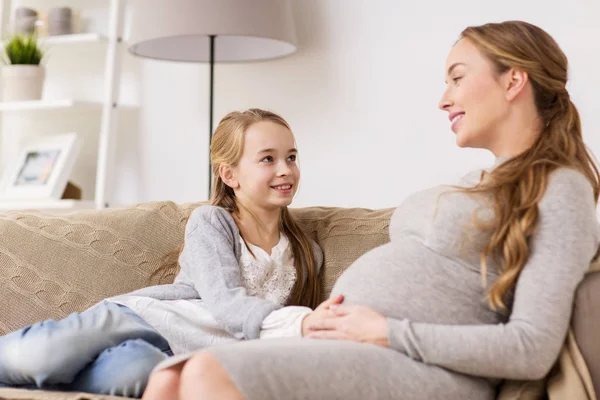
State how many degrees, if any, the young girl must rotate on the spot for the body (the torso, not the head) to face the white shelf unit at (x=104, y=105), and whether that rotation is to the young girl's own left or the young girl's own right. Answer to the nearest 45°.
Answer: approximately 135° to the young girl's own left

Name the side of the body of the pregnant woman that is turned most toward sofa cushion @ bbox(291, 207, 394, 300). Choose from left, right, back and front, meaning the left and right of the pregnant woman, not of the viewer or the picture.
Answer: right

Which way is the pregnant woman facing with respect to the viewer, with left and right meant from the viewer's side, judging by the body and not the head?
facing to the left of the viewer

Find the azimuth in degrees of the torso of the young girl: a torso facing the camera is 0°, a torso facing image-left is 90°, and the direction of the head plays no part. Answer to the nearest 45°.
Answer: approximately 315°

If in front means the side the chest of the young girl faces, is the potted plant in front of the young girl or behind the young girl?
behind

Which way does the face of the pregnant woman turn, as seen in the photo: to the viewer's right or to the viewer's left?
to the viewer's left

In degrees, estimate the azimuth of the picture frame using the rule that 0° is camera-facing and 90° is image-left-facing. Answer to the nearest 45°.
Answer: approximately 45°

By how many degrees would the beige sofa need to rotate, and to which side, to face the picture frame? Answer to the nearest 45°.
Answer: approximately 135° to its right

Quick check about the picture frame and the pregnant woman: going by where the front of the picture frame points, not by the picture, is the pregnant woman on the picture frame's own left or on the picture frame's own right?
on the picture frame's own left

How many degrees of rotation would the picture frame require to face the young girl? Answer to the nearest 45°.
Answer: approximately 45° to its left
